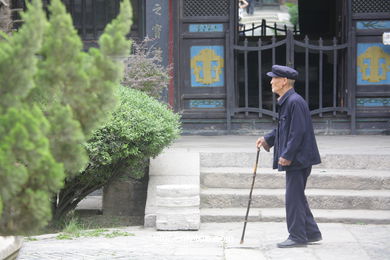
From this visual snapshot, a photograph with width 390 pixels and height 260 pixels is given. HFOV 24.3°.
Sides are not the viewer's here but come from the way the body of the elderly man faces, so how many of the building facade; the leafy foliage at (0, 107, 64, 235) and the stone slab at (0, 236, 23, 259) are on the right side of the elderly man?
1

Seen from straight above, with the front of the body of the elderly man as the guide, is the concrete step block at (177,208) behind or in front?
in front

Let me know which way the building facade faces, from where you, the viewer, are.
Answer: facing the viewer

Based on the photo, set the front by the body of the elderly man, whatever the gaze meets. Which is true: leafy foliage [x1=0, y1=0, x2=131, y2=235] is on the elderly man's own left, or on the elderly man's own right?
on the elderly man's own left

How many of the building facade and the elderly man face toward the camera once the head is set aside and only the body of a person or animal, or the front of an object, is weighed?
1

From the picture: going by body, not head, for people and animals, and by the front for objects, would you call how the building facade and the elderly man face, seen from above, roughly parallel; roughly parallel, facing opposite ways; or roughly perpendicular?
roughly perpendicular

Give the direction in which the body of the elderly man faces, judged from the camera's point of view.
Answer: to the viewer's left

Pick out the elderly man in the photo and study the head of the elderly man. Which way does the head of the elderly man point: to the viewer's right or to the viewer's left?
to the viewer's left

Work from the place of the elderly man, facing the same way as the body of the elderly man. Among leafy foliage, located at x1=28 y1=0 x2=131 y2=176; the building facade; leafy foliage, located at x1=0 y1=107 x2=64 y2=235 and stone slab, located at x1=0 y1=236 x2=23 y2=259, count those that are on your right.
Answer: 1

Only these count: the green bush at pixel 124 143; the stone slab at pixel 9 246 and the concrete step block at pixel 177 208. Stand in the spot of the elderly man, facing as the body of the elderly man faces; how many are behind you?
0

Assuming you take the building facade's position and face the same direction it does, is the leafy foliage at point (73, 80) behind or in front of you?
in front

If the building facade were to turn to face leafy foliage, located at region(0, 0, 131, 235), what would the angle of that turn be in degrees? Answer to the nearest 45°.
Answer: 0° — it already faces it

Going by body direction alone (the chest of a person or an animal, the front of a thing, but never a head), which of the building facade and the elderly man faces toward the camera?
the building facade

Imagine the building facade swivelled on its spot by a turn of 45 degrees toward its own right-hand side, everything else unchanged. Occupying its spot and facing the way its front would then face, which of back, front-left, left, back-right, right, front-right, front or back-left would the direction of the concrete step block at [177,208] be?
front-left

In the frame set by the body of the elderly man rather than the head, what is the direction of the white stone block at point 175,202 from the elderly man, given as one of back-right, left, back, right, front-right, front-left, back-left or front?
front-right
